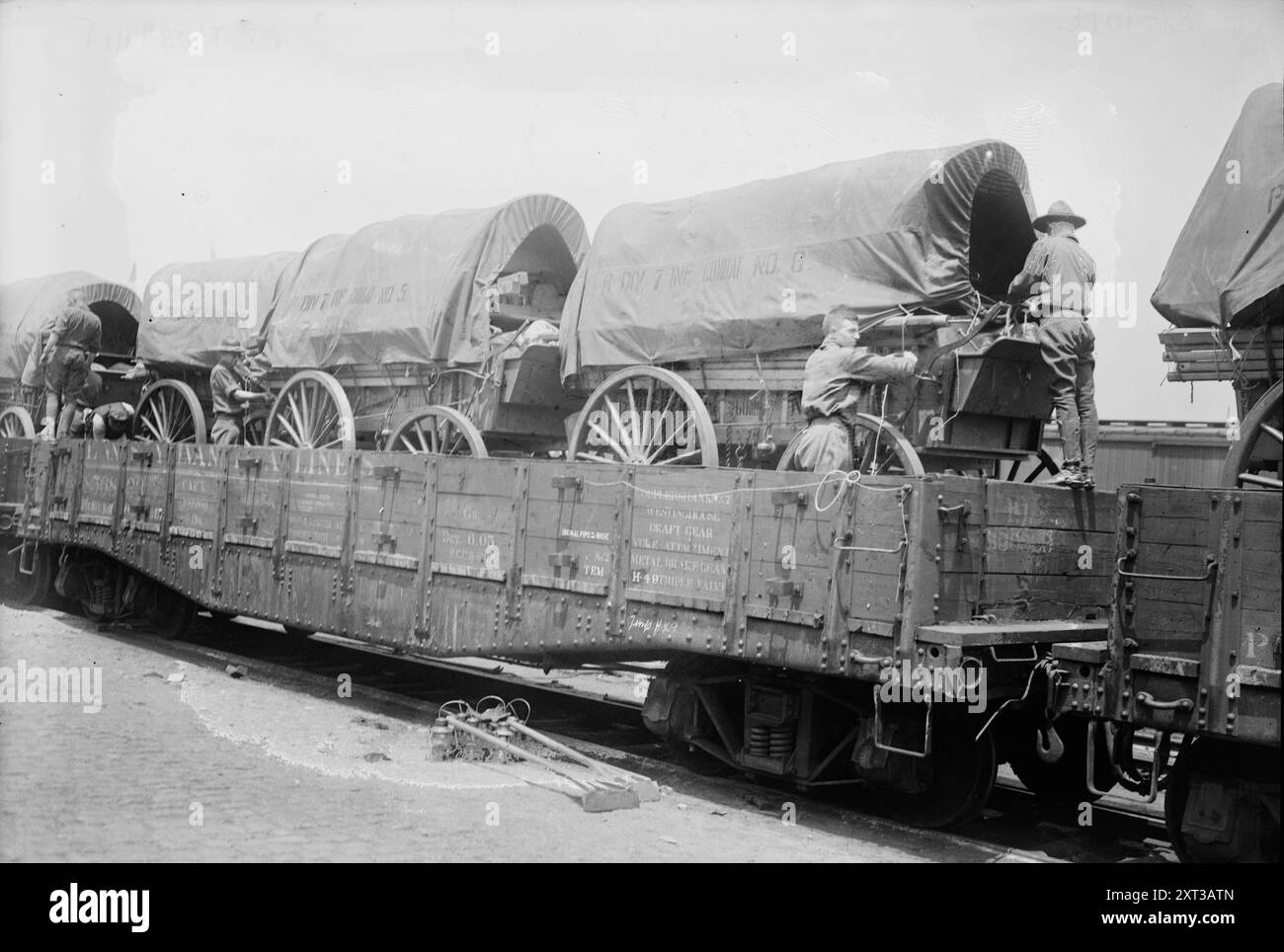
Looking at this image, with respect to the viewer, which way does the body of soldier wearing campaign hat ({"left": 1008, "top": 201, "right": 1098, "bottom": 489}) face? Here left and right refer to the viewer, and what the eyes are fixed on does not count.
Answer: facing away from the viewer and to the left of the viewer

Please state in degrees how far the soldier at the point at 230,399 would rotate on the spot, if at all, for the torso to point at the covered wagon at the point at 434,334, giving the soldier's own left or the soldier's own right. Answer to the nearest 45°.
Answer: approximately 45° to the soldier's own right

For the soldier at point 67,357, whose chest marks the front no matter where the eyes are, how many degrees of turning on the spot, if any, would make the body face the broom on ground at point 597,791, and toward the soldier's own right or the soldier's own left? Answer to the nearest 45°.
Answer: approximately 180°

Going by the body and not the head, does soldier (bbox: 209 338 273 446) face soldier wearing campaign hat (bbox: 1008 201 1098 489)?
no

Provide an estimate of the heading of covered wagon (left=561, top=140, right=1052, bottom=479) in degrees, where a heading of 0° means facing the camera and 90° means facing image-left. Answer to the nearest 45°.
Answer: approximately 315°

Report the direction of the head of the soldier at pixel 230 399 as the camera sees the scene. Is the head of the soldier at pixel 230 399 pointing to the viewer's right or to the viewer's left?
to the viewer's right

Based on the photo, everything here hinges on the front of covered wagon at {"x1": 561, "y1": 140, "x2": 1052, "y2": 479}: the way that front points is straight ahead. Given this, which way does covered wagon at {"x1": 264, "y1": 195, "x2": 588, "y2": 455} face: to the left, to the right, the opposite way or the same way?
the same way

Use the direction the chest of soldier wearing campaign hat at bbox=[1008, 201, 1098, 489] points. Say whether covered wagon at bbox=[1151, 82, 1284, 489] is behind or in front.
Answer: behind

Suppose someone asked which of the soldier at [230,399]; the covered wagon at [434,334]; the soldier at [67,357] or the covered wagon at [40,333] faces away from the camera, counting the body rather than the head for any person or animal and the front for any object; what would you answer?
the soldier at [67,357]

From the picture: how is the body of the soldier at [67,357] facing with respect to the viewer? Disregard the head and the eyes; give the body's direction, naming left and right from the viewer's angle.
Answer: facing away from the viewer

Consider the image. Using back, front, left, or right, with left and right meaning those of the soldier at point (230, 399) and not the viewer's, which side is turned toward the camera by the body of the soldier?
right

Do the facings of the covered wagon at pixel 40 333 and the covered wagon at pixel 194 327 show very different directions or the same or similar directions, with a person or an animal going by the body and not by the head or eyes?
same or similar directions

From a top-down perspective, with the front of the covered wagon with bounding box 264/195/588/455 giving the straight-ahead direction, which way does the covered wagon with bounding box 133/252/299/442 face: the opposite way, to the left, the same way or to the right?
the same way

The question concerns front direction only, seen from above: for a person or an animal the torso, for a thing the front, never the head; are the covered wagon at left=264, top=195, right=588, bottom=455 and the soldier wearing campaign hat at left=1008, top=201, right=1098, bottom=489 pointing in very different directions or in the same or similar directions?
very different directions

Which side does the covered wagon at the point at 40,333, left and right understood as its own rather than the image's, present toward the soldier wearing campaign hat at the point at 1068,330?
front
